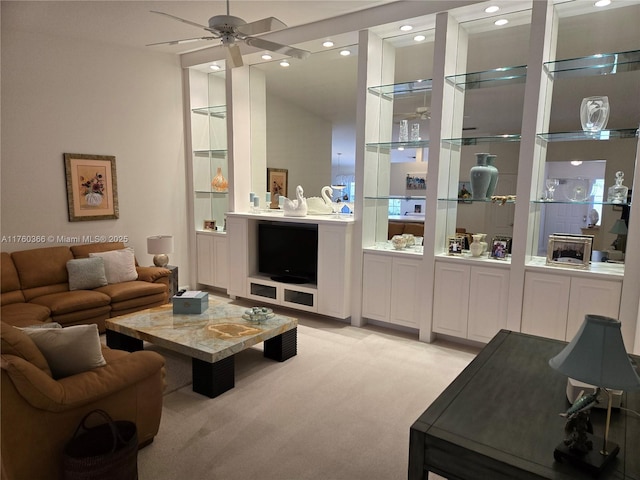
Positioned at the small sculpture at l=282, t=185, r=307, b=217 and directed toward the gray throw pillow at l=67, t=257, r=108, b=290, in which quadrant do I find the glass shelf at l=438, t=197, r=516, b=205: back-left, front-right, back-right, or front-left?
back-left

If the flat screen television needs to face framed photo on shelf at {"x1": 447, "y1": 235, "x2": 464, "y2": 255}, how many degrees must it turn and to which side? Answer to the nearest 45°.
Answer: approximately 90° to its left

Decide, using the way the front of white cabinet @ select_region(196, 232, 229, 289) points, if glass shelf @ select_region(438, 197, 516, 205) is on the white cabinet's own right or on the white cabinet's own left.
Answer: on the white cabinet's own left

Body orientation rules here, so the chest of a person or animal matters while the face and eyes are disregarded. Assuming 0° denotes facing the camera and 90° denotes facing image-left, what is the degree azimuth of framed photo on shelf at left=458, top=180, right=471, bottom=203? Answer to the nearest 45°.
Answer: approximately 0°

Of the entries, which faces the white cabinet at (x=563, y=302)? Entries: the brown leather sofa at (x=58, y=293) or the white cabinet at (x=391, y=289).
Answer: the brown leather sofa

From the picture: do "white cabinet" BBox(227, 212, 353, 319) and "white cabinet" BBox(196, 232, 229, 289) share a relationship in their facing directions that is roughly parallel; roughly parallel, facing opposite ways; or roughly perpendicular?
roughly parallel

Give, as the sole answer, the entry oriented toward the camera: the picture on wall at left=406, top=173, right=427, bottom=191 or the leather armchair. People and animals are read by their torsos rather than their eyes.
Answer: the picture on wall

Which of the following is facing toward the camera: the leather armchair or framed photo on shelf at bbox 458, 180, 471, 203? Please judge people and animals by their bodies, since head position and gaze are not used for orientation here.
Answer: the framed photo on shelf

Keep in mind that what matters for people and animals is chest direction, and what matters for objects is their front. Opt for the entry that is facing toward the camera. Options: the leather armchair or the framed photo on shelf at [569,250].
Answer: the framed photo on shelf

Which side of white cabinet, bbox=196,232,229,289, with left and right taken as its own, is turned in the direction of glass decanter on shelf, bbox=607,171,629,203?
left

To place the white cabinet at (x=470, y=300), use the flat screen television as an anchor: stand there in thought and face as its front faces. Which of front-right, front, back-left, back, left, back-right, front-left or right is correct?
left

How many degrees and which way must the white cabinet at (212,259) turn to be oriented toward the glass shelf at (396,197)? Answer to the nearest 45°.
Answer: approximately 90° to its left

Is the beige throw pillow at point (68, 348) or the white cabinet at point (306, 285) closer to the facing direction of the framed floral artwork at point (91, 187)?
the white cabinet

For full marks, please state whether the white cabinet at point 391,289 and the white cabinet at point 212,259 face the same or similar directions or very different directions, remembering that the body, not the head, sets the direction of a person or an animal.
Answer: same or similar directions

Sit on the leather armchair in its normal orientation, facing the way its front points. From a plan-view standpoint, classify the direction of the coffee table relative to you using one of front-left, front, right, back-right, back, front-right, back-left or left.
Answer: front

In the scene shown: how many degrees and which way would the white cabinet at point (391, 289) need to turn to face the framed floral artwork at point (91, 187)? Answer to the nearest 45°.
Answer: approximately 45° to its right

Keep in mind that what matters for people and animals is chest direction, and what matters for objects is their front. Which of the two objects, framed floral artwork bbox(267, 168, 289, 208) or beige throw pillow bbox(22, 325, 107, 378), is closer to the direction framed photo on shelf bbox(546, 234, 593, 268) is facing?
the beige throw pillow
